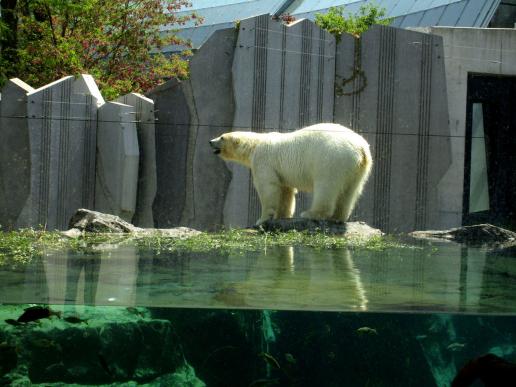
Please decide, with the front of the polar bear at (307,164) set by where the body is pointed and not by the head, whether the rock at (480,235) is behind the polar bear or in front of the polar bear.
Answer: behind

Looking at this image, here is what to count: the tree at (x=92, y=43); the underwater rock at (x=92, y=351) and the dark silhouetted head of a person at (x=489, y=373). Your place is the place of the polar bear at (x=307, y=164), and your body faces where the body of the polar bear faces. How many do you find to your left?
2

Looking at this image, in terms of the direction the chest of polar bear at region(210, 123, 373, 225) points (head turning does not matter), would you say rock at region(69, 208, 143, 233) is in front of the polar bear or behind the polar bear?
in front

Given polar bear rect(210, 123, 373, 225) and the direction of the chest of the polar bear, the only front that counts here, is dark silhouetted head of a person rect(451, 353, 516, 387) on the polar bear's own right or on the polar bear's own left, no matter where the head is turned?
on the polar bear's own left

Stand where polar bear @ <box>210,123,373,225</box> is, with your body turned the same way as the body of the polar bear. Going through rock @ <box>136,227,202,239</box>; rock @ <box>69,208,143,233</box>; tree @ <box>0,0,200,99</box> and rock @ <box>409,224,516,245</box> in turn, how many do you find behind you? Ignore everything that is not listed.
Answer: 1

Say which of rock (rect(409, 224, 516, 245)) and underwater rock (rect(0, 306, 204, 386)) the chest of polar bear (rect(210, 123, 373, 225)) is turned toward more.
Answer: the underwater rock

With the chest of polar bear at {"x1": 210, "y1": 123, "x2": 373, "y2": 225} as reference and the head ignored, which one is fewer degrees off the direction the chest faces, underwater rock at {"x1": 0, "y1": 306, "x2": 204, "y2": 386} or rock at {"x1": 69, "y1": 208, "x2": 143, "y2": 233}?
the rock

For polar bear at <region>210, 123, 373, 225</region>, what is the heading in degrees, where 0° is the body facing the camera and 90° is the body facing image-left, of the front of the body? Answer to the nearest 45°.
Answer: approximately 90°

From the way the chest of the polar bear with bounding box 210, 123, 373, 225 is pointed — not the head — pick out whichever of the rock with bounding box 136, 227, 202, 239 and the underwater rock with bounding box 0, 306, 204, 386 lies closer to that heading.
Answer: the rock

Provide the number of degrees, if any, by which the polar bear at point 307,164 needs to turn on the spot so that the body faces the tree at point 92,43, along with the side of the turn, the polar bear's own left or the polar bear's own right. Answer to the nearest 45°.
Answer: approximately 45° to the polar bear's own right

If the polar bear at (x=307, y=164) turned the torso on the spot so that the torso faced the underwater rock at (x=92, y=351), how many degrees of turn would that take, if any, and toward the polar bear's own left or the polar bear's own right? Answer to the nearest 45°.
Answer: approximately 90° to the polar bear's own left

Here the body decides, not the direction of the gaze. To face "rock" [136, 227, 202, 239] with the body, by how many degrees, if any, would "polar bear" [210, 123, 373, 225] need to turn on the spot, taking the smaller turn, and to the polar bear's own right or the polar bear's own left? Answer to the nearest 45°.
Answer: approximately 45° to the polar bear's own left
